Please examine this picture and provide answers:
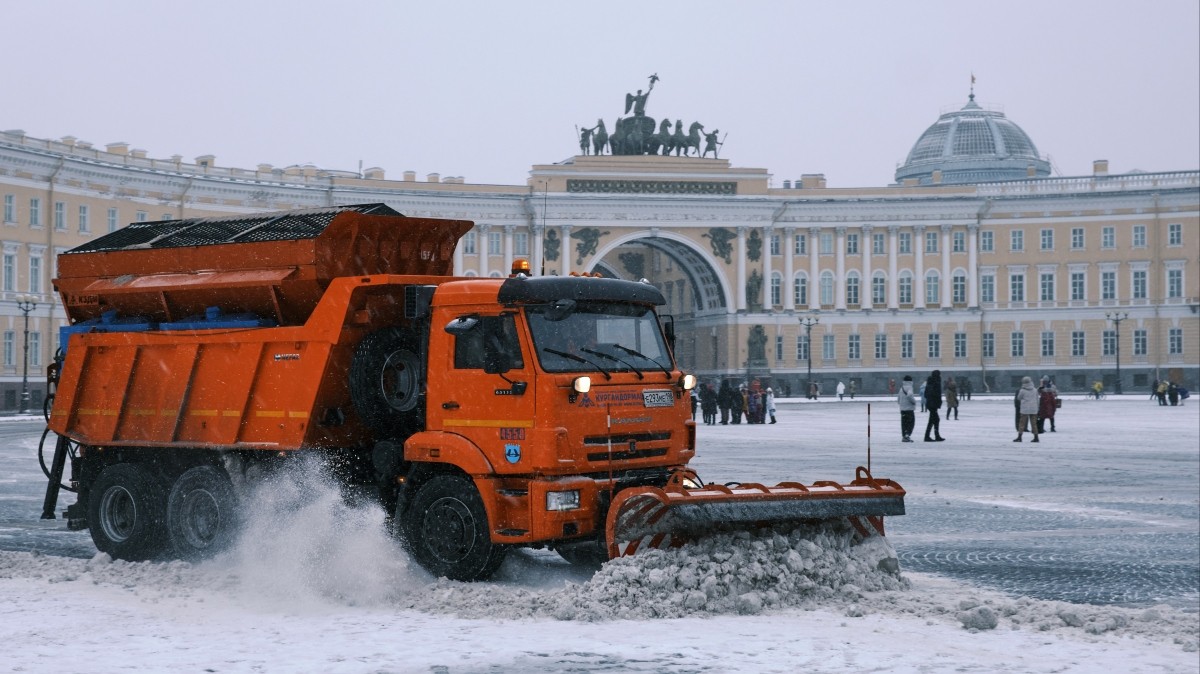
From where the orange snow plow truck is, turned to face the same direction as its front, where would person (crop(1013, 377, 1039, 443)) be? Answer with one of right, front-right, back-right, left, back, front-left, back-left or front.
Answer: left

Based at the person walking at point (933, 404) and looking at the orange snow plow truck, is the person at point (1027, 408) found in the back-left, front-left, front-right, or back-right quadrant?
back-left

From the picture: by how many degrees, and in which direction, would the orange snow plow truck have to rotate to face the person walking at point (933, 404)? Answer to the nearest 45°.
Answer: approximately 90° to its left

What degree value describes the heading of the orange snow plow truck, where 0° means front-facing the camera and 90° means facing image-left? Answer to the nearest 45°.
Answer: approximately 315°
